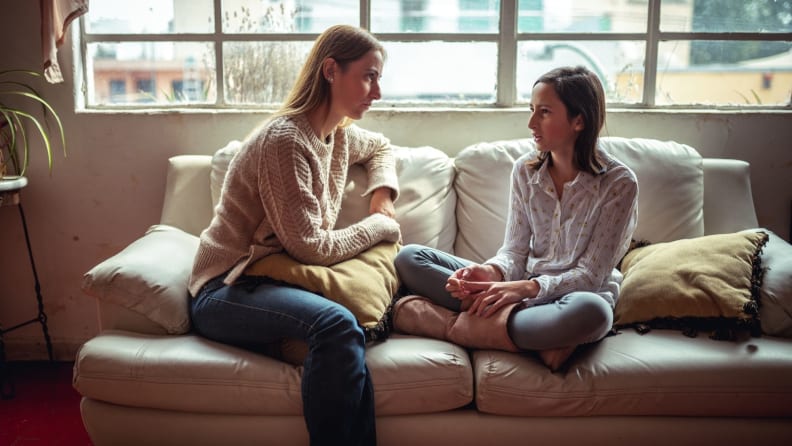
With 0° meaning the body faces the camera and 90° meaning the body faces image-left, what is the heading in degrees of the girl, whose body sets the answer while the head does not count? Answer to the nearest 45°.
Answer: approximately 45°

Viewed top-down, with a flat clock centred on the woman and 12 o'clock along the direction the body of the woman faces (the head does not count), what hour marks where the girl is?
The girl is roughly at 12 o'clock from the woman.

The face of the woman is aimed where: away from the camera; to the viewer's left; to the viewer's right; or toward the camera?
to the viewer's right

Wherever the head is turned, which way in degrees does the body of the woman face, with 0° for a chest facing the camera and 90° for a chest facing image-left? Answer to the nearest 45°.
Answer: approximately 270°

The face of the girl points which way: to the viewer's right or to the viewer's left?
to the viewer's left

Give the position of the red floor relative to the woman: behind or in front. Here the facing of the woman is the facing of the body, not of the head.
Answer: behind

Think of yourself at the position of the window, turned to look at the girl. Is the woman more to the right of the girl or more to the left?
right

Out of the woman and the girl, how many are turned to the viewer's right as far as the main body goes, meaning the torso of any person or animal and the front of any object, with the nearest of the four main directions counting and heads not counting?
1
